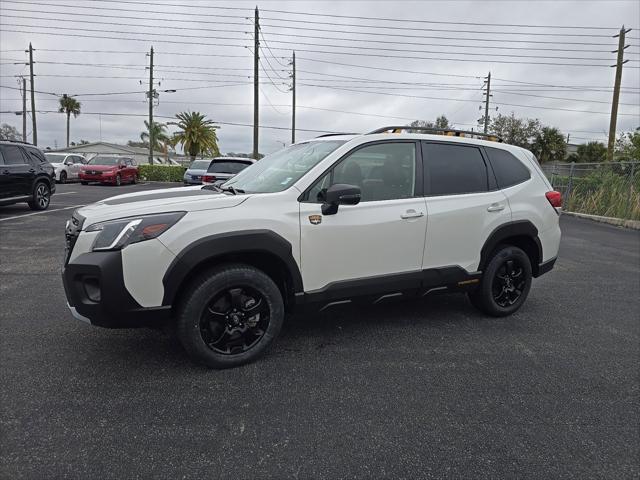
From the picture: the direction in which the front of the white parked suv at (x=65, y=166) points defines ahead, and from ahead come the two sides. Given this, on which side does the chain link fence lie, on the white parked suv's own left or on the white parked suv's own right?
on the white parked suv's own left

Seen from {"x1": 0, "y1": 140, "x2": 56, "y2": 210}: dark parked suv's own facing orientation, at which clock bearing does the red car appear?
The red car is roughly at 5 o'clock from the dark parked suv.

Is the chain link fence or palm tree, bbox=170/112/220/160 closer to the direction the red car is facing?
the chain link fence

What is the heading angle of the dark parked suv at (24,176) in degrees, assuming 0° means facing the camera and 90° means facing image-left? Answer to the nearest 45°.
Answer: approximately 45°

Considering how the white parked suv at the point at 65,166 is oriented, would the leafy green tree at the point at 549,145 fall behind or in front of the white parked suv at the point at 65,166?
behind

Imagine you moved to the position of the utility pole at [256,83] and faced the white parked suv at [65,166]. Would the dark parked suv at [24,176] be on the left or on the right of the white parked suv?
left
